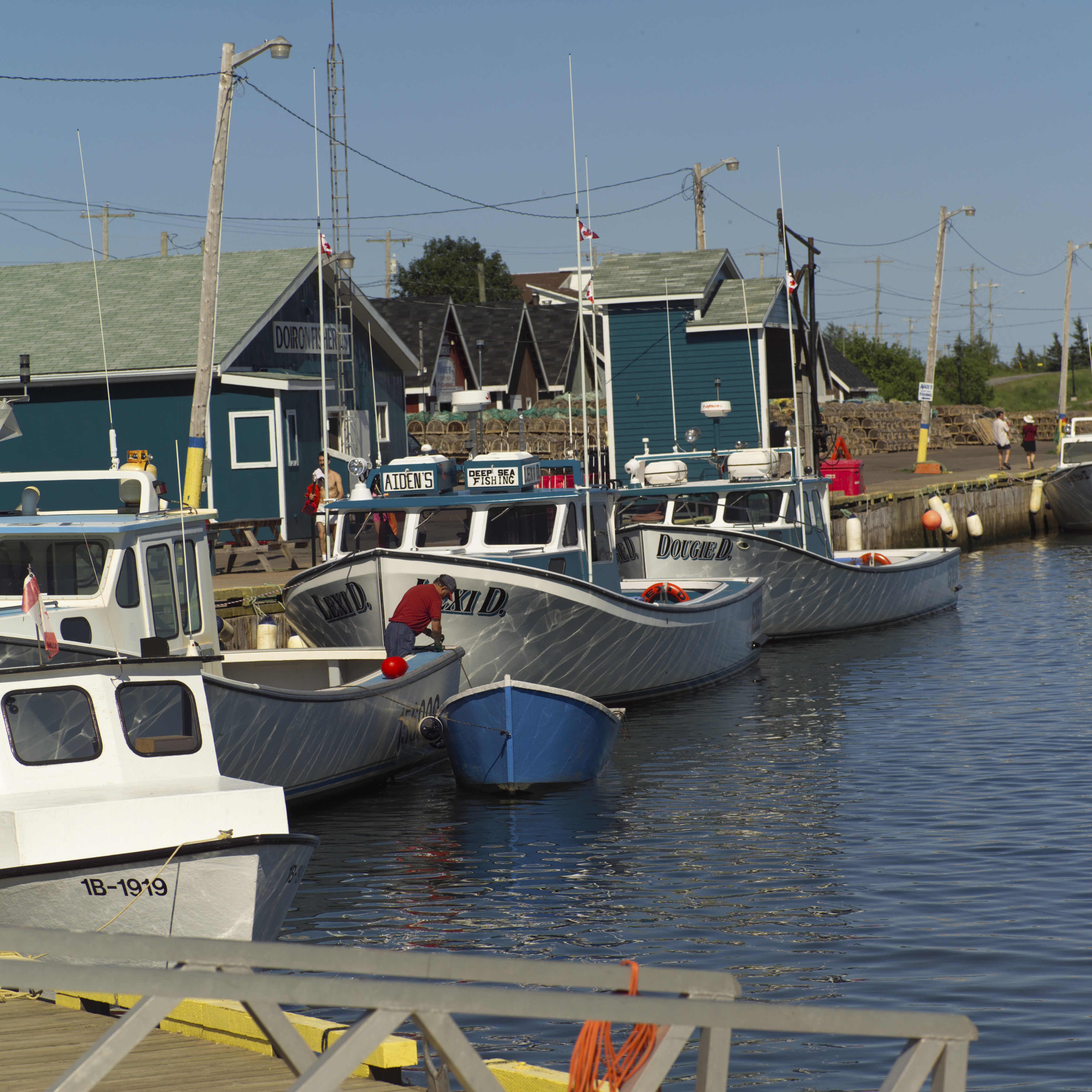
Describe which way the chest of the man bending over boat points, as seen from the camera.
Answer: to the viewer's right

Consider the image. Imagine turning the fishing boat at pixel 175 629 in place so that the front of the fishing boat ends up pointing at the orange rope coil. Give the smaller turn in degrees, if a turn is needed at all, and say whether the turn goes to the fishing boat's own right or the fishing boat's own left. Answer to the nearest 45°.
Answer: approximately 45° to the fishing boat's own left

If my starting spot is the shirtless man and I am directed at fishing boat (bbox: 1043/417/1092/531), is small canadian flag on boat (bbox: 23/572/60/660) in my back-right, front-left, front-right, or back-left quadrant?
back-right

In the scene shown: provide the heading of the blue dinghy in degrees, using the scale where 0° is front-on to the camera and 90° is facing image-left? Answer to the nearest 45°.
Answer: approximately 0°

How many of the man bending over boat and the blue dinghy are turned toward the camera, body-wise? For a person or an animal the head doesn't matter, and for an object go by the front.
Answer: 1

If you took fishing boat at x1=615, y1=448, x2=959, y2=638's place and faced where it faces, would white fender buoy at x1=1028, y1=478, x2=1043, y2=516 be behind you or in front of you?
behind
